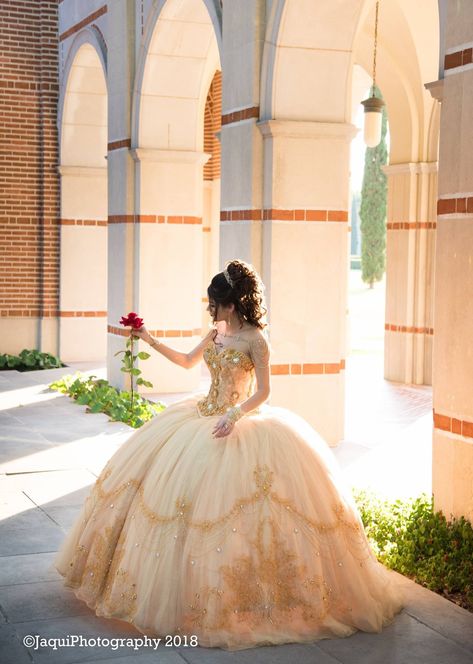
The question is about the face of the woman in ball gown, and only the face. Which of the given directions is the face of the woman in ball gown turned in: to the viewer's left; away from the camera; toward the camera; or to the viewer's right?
to the viewer's left

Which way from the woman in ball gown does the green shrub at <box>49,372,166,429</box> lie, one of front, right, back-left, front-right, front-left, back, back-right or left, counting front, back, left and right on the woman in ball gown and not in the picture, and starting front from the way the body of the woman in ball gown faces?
back-right

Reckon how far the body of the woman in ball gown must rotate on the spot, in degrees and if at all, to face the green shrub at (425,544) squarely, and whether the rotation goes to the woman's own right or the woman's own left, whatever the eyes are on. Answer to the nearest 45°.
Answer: approximately 180°

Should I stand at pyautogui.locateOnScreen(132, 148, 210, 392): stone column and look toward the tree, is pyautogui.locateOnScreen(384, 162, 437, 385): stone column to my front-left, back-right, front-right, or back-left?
front-right

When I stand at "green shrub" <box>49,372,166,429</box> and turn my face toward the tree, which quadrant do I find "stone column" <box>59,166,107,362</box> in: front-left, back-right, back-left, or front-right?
front-left

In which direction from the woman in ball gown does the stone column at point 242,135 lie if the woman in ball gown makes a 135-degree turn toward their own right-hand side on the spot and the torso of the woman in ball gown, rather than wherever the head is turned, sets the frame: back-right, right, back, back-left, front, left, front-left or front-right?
front

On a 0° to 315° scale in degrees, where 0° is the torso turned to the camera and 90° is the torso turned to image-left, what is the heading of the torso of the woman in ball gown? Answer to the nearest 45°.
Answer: approximately 45°

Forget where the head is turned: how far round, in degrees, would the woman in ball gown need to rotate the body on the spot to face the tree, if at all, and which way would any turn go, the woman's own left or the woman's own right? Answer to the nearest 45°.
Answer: approximately 135° to the woman's own right

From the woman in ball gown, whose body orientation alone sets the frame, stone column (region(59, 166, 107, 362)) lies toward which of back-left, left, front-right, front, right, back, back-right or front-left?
back-right

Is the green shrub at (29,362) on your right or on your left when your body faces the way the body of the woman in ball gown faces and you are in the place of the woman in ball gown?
on your right

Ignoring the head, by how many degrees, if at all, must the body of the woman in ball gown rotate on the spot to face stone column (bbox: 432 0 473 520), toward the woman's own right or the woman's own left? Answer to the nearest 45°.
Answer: approximately 180°
